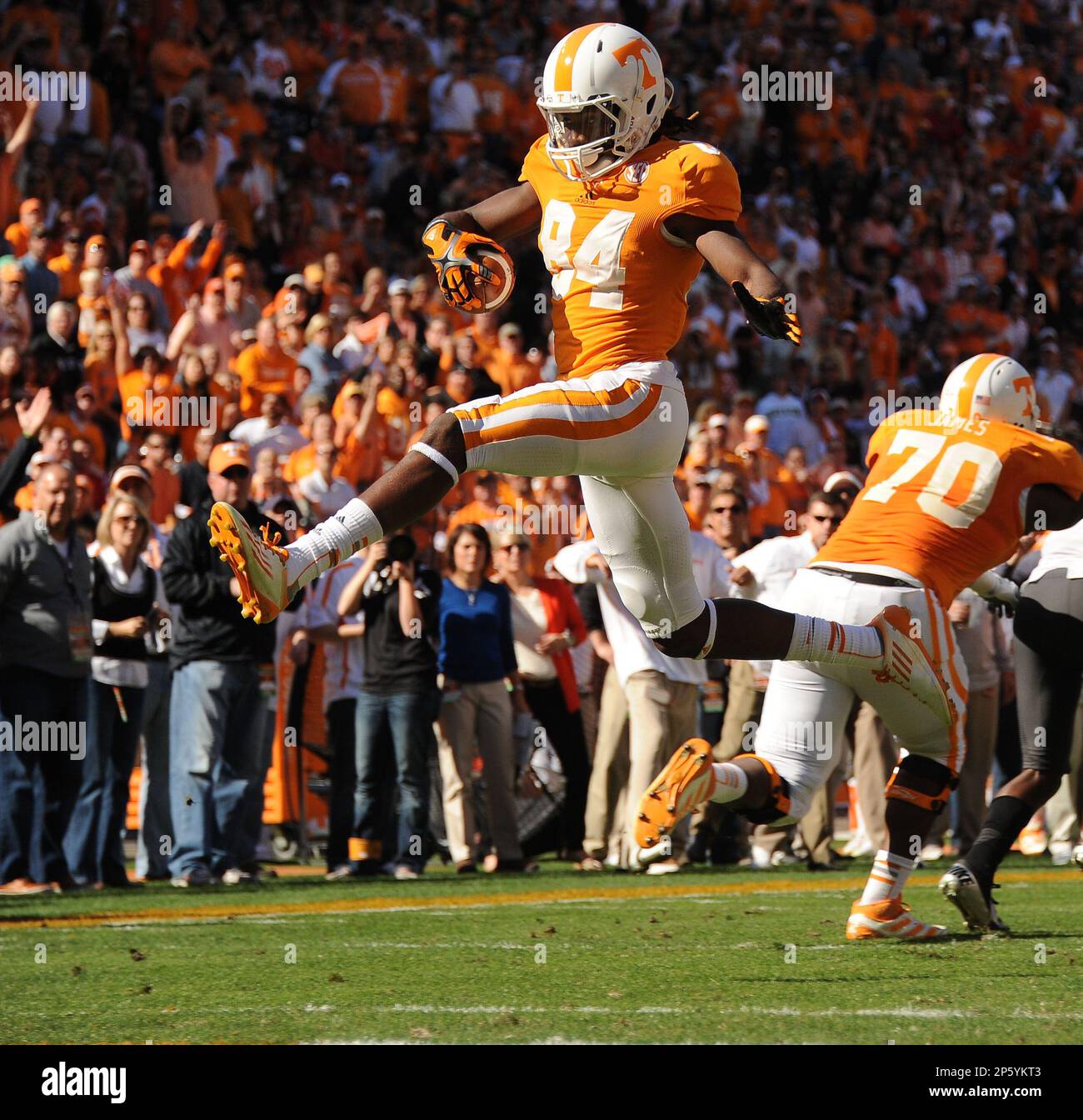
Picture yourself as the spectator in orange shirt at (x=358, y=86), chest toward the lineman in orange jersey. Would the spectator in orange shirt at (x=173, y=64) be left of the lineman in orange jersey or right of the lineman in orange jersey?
right

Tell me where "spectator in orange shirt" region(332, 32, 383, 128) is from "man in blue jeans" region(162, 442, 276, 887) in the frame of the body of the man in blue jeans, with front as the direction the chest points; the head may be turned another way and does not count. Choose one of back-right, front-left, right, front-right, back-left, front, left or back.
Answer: back-left

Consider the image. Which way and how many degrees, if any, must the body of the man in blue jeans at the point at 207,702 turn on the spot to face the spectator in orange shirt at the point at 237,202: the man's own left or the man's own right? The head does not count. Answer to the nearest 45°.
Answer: approximately 135° to the man's own left

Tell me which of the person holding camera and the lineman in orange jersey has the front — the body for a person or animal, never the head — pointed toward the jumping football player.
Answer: the person holding camera

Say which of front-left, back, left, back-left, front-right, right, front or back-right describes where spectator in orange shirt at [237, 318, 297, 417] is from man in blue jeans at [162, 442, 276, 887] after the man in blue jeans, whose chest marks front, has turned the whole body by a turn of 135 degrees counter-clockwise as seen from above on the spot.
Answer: front

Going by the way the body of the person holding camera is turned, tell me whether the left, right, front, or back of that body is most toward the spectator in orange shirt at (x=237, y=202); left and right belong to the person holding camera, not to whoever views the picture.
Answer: back

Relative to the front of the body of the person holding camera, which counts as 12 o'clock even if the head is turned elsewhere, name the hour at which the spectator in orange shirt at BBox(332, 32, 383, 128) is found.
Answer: The spectator in orange shirt is roughly at 6 o'clock from the person holding camera.

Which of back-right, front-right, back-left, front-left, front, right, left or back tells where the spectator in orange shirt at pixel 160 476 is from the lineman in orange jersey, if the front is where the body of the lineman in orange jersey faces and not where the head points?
left

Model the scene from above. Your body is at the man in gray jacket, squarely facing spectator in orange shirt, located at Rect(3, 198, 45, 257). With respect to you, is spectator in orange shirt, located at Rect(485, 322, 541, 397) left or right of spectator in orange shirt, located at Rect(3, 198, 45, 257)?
right

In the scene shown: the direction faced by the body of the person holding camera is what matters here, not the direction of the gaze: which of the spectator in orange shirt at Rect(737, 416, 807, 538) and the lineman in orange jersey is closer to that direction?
the lineman in orange jersey

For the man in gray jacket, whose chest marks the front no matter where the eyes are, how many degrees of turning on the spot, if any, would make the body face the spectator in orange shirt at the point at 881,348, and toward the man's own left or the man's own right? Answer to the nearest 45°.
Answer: approximately 90° to the man's own left

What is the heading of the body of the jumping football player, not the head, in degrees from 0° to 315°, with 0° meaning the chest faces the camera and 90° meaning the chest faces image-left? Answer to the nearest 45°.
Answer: approximately 45°
